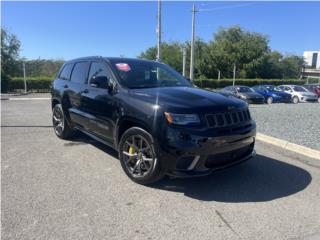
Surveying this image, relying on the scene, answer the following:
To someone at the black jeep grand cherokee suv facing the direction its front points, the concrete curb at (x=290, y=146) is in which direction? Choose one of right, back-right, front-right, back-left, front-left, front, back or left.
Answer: left

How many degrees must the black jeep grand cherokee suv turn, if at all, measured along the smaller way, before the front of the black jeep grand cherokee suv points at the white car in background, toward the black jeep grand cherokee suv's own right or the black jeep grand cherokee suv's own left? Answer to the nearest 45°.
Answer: approximately 90° to the black jeep grand cherokee suv's own left

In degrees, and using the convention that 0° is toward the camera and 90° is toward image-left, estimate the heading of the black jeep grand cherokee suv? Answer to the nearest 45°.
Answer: approximately 315°

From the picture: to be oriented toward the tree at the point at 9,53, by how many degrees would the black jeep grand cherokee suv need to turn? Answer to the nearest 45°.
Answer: approximately 180°

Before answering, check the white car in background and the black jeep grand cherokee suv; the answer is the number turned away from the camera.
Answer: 0

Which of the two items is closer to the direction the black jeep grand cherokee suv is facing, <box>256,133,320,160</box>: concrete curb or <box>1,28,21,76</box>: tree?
the concrete curb
